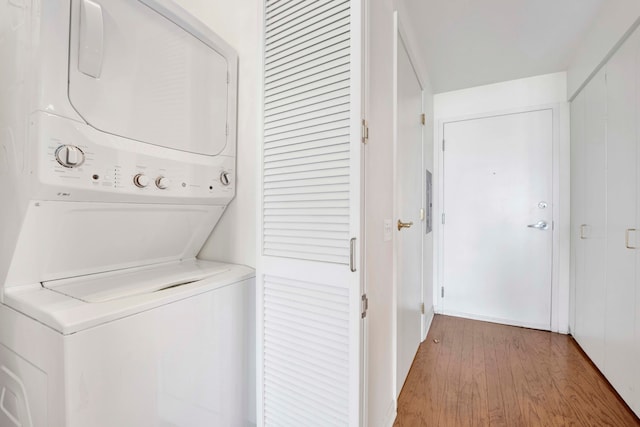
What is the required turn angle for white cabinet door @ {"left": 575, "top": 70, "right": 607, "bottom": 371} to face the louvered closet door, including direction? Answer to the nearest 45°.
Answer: approximately 90° to its left

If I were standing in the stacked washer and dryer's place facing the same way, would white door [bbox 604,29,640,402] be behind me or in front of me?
in front

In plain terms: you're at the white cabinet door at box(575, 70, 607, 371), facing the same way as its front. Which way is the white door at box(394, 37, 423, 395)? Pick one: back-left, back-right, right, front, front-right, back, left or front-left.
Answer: front-left

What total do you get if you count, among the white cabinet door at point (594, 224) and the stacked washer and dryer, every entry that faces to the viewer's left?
1

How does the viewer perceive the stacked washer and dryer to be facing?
facing the viewer and to the right of the viewer

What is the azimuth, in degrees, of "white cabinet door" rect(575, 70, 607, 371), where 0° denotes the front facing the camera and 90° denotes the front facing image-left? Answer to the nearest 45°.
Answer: approximately 90°
